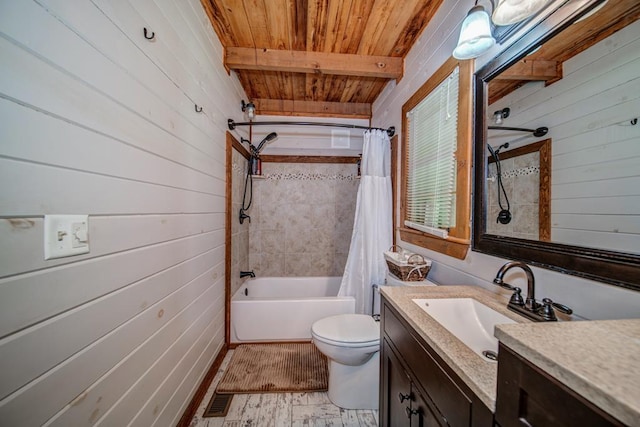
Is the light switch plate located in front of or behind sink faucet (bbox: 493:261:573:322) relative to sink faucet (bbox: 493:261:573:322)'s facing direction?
in front

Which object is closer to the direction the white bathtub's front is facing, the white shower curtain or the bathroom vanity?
the bathroom vanity

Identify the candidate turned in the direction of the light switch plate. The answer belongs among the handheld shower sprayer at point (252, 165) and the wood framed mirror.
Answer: the wood framed mirror

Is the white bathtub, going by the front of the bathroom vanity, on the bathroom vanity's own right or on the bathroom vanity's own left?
on the bathroom vanity's own right

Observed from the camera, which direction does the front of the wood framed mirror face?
facing the viewer and to the left of the viewer

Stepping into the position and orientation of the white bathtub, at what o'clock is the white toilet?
The white toilet is roughly at 11 o'clock from the white bathtub.

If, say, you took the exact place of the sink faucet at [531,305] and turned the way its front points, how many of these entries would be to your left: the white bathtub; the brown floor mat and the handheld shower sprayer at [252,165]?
0

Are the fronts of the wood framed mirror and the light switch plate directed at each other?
yes

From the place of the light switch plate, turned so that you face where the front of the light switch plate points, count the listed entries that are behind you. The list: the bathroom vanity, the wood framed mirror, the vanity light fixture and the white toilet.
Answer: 0

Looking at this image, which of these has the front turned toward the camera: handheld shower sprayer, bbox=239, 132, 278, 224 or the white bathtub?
the white bathtub

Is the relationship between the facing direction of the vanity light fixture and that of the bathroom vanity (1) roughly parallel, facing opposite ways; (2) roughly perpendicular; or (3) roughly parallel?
roughly parallel

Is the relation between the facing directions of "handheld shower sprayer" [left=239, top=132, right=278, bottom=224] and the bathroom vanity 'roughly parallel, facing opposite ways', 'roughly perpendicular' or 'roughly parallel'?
roughly parallel, facing opposite ways

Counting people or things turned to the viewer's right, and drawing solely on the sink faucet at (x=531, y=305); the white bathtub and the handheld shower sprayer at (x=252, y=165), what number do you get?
1

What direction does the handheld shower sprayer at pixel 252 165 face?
to the viewer's right

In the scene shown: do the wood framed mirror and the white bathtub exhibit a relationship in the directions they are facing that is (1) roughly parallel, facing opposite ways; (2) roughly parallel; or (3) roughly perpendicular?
roughly perpendicular

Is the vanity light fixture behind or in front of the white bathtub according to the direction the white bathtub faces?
in front

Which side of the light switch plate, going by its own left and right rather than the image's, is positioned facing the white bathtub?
left

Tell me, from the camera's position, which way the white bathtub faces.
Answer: facing the viewer

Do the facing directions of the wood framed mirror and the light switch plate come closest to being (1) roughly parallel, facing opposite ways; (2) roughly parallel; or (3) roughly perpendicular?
roughly parallel, facing opposite ways
